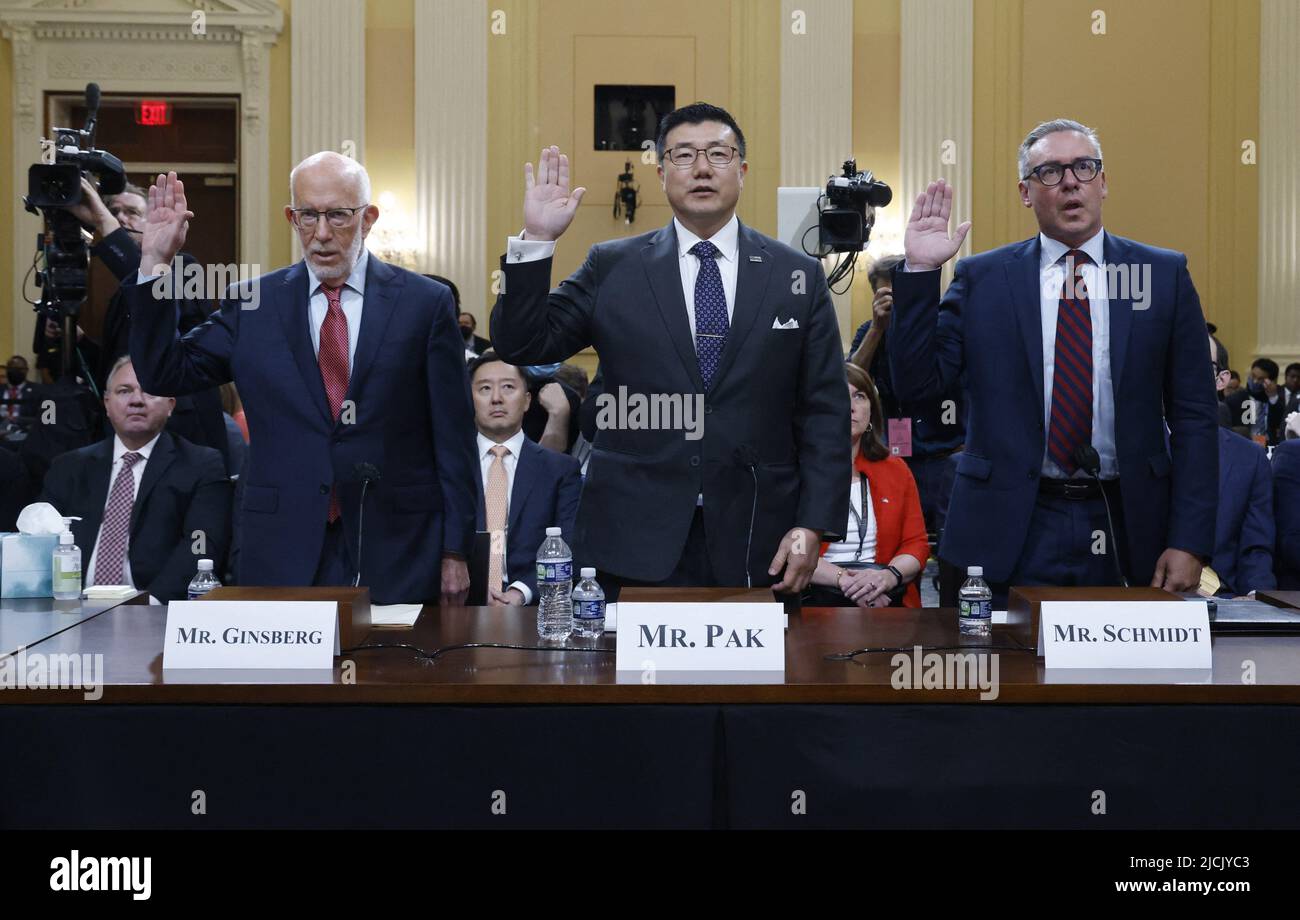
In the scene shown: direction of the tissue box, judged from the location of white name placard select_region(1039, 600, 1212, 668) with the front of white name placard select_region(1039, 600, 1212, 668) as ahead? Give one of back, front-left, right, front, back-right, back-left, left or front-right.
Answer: right

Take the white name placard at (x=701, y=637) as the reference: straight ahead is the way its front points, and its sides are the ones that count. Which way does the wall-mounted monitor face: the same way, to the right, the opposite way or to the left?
the same way

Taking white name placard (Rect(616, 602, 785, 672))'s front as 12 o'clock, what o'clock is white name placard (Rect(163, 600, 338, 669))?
white name placard (Rect(163, 600, 338, 669)) is roughly at 3 o'clock from white name placard (Rect(616, 602, 785, 672)).

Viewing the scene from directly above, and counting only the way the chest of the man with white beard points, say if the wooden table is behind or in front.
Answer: in front

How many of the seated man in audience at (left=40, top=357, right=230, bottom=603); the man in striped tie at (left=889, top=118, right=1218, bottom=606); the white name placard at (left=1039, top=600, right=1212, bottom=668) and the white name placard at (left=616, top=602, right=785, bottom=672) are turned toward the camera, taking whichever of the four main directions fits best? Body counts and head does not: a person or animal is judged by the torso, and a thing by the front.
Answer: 4

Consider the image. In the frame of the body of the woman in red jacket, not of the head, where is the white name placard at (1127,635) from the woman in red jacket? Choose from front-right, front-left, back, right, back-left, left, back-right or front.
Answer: front-left

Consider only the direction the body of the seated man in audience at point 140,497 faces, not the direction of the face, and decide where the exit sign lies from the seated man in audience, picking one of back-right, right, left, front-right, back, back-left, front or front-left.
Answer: back

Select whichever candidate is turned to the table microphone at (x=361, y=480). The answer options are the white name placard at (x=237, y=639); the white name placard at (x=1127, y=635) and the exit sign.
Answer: the exit sign

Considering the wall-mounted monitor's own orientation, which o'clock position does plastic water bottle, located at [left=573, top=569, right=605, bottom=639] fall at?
The plastic water bottle is roughly at 12 o'clock from the wall-mounted monitor.

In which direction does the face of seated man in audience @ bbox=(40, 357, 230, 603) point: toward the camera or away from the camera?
toward the camera

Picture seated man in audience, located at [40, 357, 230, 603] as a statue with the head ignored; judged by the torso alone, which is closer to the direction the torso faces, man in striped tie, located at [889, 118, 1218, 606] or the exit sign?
the man in striped tie

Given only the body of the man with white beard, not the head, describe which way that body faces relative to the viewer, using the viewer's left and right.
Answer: facing the viewer

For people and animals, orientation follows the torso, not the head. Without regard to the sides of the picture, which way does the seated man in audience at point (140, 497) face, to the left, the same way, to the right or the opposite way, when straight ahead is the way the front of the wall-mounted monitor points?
the same way

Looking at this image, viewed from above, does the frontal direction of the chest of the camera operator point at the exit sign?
no

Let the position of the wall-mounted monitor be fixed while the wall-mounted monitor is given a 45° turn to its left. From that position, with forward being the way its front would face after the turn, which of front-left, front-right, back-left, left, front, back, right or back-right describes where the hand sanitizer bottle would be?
front-right

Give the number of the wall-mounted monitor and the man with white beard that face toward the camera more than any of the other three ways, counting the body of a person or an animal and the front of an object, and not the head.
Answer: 2

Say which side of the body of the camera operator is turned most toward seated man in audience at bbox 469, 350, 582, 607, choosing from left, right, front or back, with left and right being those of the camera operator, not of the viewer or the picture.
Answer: left

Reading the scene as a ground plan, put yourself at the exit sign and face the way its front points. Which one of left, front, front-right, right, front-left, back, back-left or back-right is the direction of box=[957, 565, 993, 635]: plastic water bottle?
front

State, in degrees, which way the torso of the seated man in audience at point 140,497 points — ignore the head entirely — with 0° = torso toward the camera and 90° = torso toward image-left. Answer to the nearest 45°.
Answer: approximately 0°

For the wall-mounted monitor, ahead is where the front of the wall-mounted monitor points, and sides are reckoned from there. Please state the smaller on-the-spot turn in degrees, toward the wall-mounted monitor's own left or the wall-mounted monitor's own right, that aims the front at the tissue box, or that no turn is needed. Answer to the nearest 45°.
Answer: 0° — it already faces it

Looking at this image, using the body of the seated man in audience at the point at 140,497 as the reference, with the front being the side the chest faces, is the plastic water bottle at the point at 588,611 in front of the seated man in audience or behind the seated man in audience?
in front

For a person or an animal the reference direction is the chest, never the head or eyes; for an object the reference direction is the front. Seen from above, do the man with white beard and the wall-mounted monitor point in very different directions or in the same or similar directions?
same or similar directions

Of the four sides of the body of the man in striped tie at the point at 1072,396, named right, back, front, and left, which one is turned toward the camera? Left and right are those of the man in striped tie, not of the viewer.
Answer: front
